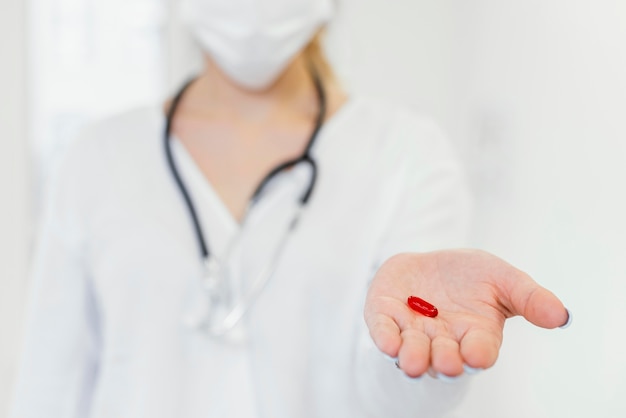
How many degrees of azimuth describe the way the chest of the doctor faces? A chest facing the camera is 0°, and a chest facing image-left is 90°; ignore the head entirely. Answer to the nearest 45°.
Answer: approximately 0°
